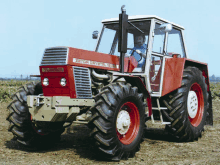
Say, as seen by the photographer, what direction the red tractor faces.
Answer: facing the viewer and to the left of the viewer
